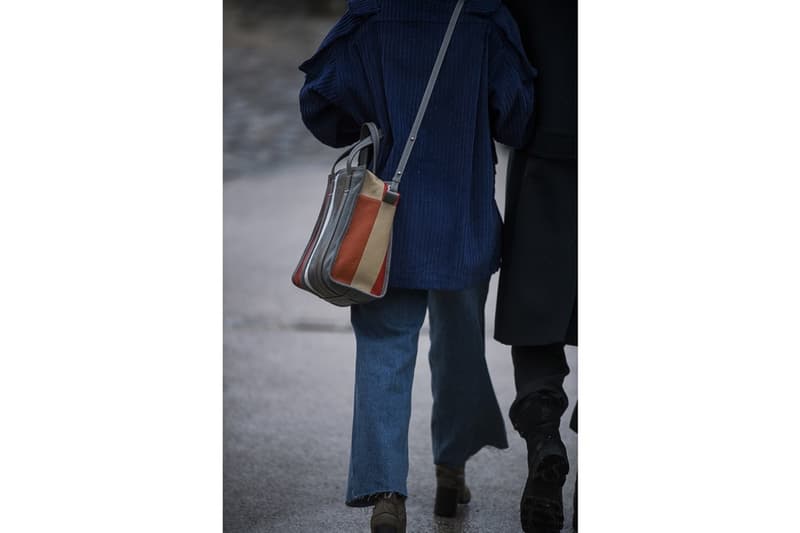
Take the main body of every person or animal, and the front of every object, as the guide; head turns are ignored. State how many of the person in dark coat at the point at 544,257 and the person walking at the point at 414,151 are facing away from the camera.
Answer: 2

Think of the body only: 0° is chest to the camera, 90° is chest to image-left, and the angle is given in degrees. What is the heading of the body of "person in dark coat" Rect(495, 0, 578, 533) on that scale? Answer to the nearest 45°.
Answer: approximately 180°

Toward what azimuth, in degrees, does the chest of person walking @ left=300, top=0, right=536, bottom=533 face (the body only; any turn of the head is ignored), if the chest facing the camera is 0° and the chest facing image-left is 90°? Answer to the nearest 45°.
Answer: approximately 180°

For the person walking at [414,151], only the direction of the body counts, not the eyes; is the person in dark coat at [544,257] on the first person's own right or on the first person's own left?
on the first person's own right

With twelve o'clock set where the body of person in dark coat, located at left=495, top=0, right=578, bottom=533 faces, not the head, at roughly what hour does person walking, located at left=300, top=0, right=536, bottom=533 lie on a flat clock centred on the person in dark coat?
The person walking is roughly at 8 o'clock from the person in dark coat.
